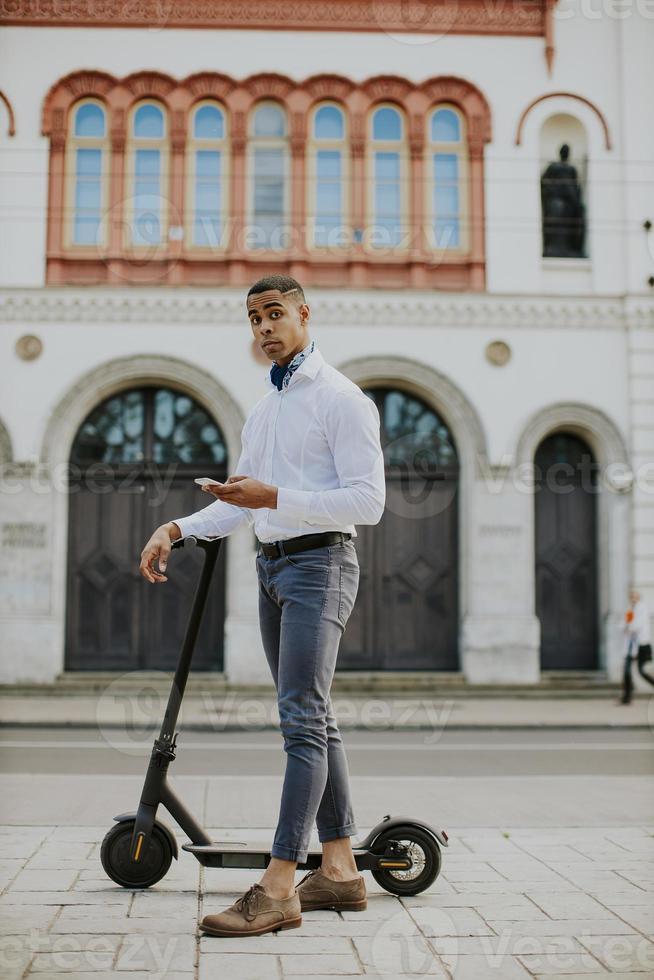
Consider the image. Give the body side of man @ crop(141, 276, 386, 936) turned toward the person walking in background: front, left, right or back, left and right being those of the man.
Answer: back

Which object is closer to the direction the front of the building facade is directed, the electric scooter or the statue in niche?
the electric scooter

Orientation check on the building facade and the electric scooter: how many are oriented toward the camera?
1

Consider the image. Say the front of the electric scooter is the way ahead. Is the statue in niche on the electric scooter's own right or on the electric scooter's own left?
on the electric scooter's own right

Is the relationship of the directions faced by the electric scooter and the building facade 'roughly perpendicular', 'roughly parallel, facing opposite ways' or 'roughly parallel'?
roughly perpendicular

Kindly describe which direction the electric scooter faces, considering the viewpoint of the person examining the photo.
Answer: facing to the left of the viewer

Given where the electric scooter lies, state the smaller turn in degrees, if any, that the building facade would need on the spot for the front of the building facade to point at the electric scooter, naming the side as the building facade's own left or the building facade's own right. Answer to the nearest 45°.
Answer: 0° — it already faces it

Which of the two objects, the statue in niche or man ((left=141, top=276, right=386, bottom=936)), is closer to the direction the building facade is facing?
the man

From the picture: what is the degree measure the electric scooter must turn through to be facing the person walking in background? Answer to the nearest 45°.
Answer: approximately 135° to its right

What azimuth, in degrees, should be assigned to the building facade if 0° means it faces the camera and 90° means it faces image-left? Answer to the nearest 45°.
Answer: approximately 0°

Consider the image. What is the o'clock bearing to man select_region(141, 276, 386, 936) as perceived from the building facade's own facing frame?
The man is roughly at 12 o'clock from the building facade.

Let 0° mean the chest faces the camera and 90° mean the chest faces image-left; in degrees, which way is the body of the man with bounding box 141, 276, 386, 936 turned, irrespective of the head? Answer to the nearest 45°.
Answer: approximately 45°
